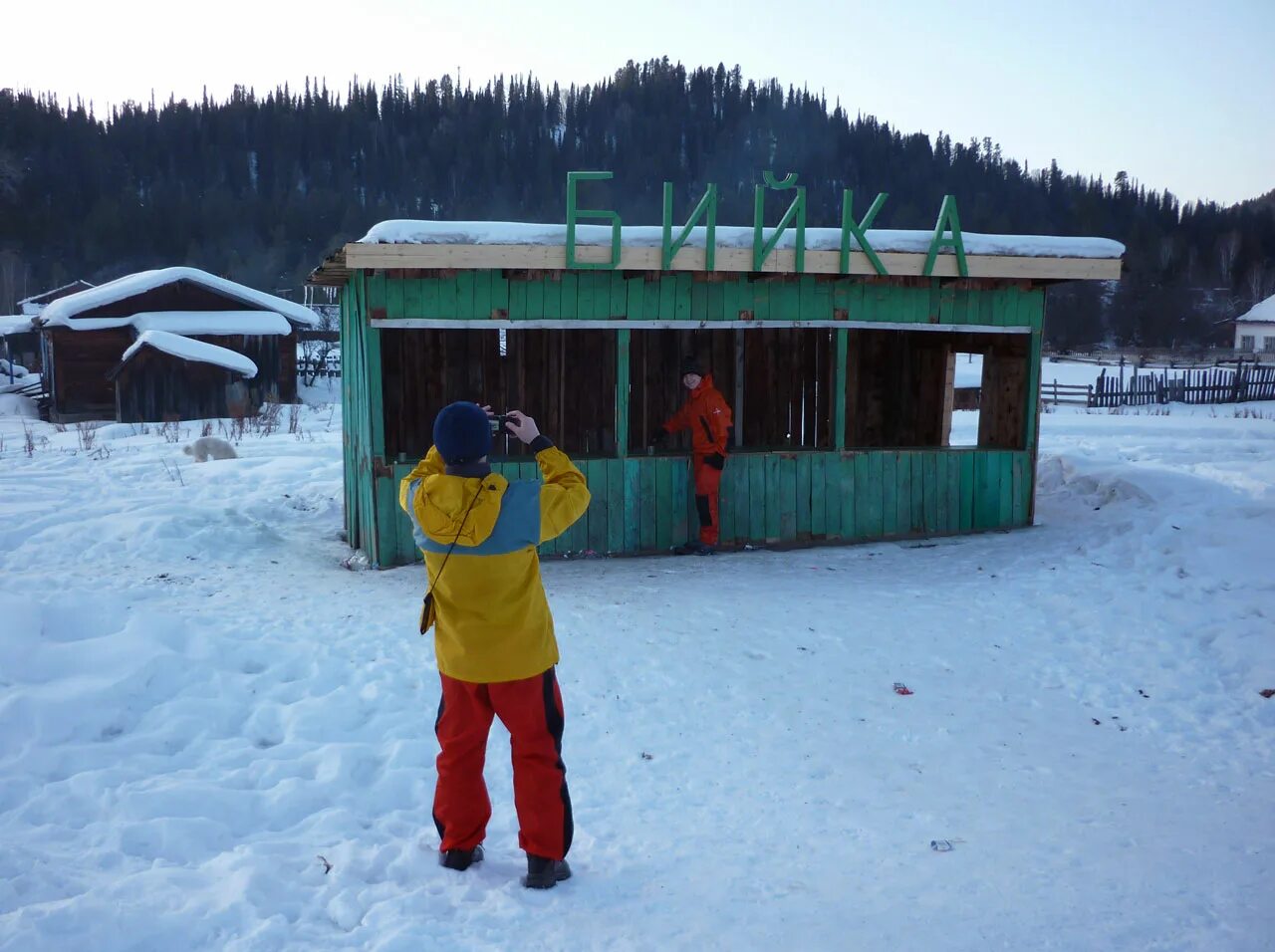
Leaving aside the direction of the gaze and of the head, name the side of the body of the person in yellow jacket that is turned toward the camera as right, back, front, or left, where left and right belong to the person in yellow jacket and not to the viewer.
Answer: back

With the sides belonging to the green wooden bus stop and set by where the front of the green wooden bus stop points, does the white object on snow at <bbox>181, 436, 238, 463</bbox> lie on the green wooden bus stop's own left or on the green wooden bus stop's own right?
on the green wooden bus stop's own right

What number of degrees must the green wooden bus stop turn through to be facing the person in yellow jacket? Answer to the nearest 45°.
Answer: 0° — it already faces them

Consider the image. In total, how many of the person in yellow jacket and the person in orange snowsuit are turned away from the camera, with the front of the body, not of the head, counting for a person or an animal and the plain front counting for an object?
1

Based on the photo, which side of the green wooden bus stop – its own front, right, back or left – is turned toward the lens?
front

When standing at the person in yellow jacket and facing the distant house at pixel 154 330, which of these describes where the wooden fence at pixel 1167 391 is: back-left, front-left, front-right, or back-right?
front-right

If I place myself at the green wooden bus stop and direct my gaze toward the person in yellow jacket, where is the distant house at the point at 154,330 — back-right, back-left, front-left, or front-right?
back-right

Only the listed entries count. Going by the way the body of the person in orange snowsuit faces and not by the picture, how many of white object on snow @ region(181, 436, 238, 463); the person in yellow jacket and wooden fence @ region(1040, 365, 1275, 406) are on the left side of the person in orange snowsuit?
1

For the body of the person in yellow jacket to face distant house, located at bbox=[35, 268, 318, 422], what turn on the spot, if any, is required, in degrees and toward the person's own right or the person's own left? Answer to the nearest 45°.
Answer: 0° — they already face it

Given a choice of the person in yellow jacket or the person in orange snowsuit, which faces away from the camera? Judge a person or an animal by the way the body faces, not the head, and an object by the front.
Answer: the person in yellow jacket

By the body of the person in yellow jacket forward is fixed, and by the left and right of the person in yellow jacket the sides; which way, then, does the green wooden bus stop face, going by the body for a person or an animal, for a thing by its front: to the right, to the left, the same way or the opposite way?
the opposite way
